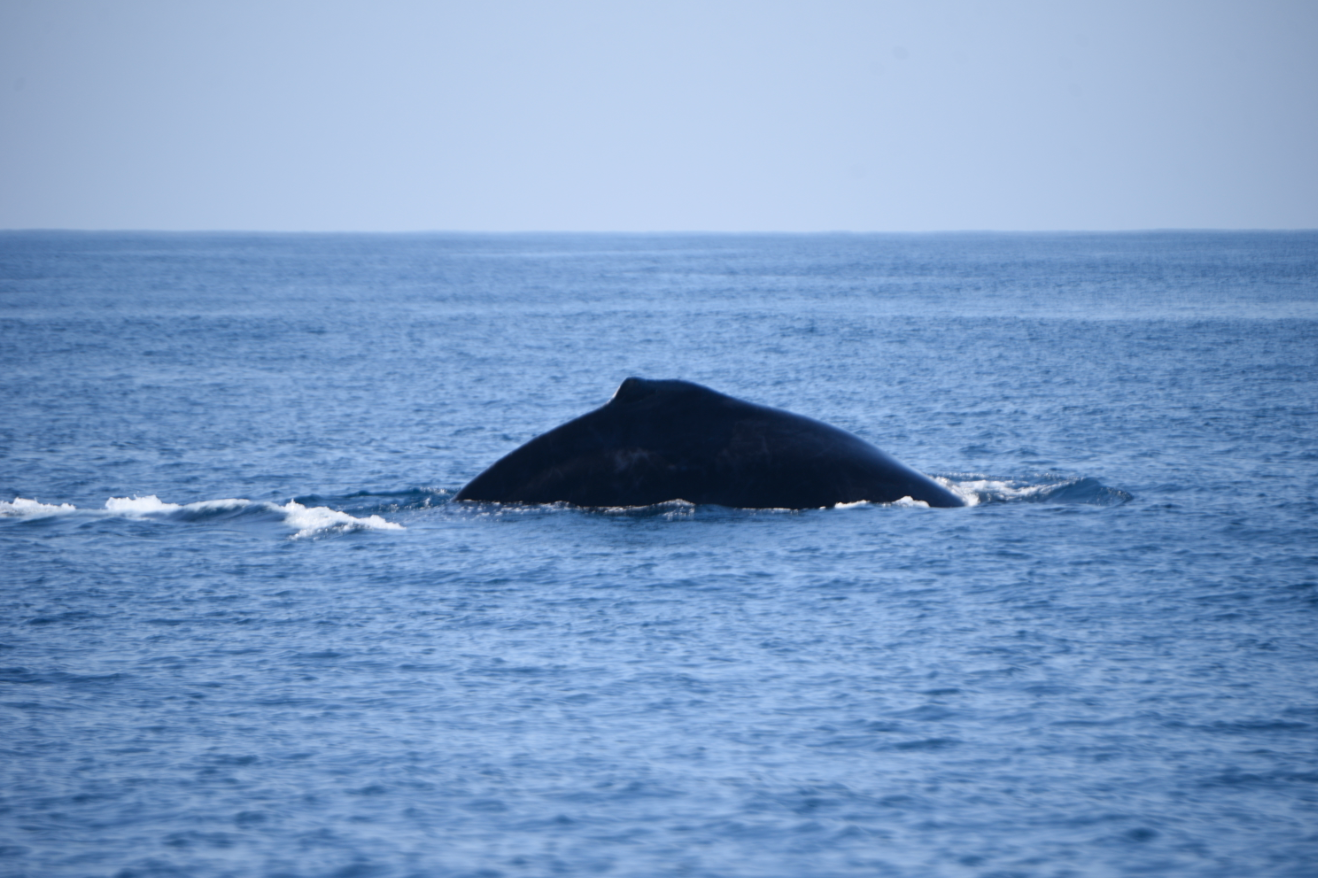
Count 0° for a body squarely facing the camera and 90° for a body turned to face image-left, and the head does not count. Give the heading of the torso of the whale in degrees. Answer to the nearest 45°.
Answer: approximately 270°
